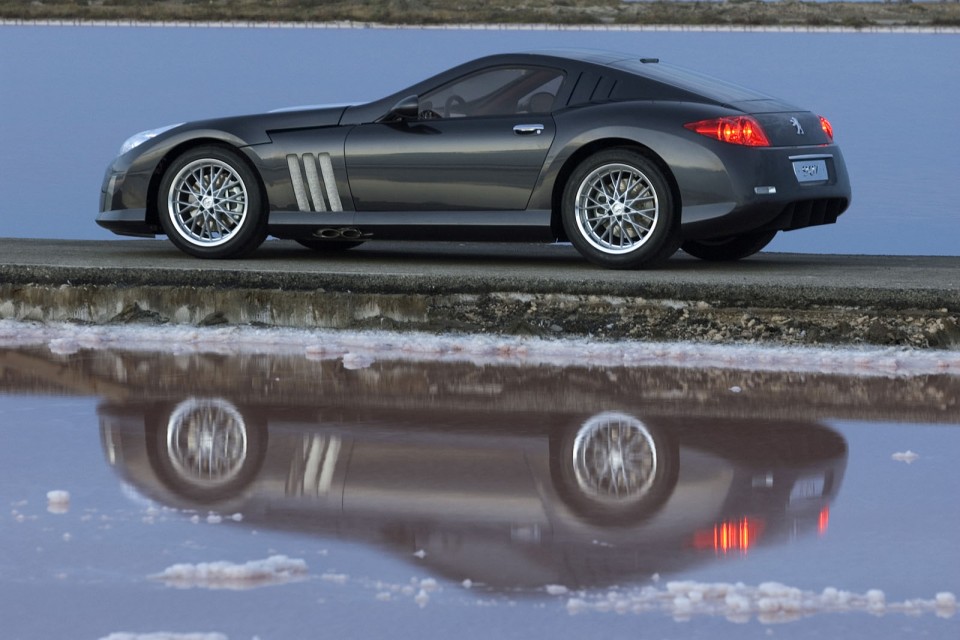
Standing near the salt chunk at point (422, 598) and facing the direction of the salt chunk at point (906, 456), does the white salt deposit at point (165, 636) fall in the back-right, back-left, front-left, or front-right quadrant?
back-left

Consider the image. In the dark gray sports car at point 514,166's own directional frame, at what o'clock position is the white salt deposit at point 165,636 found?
The white salt deposit is roughly at 8 o'clock from the dark gray sports car.

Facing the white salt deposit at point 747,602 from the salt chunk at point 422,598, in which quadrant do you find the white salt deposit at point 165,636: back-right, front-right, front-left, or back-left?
back-right

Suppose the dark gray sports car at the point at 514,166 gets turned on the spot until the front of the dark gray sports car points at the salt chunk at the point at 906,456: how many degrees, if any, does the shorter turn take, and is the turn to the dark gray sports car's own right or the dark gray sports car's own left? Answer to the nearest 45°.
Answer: approximately 135° to the dark gray sports car's own left

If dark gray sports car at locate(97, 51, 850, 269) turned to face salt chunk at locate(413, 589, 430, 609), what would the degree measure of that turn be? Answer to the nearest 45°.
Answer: approximately 135° to its left

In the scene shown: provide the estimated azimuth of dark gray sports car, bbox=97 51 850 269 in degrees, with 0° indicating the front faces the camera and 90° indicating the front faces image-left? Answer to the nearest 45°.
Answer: approximately 135°

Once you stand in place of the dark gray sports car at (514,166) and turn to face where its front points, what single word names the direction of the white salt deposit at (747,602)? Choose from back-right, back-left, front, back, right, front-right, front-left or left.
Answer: back-left
